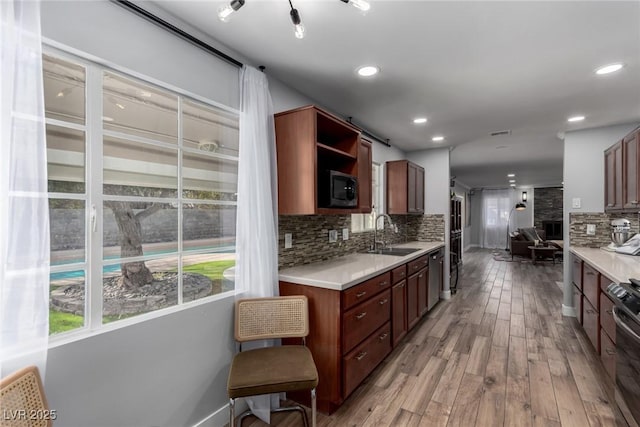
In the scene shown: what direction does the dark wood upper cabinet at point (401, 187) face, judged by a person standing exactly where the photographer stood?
facing to the right of the viewer

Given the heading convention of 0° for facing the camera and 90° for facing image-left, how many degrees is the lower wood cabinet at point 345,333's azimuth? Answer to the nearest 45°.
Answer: approximately 315°

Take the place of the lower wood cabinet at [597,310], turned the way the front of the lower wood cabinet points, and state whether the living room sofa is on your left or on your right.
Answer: on your right

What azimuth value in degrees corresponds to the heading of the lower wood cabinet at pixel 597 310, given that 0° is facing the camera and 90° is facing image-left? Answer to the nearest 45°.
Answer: approximately 90°

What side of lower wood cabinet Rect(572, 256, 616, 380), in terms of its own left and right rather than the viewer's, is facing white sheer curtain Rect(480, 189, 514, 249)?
right

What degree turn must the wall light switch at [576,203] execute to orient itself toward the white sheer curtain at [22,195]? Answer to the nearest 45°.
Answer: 0° — it already faces it

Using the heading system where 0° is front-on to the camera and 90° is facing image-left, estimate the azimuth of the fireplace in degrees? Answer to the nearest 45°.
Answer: approximately 0°

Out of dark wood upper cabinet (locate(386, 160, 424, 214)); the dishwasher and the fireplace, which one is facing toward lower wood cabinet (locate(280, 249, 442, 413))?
the fireplace

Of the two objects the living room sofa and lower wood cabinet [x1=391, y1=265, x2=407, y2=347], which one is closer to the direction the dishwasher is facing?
the living room sofa

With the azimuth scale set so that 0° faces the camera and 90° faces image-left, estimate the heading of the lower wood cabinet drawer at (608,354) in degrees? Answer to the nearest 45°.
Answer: approximately 90°

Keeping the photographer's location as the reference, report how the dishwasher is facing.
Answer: facing to the right of the viewer

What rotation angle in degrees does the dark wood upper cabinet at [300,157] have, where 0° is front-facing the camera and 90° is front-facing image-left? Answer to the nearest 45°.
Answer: approximately 315°
